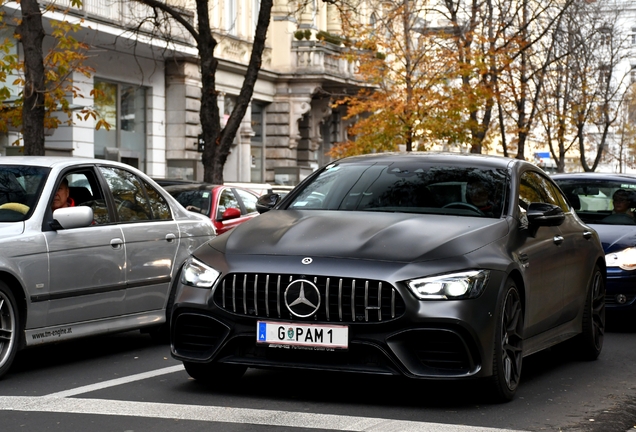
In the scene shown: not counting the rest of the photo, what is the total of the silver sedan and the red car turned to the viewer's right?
0

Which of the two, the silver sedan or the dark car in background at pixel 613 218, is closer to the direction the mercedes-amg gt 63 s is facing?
the silver sedan

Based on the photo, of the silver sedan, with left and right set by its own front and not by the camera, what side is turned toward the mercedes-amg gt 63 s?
left

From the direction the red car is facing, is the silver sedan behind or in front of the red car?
in front

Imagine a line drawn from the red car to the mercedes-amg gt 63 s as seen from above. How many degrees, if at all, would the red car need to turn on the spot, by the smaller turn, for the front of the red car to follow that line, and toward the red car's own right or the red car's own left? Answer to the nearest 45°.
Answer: approximately 45° to the red car's own left

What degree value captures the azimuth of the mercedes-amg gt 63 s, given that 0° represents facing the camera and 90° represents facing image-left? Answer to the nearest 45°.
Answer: approximately 45°

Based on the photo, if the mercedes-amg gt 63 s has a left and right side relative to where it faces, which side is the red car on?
on its right

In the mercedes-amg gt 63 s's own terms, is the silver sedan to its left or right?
on its right

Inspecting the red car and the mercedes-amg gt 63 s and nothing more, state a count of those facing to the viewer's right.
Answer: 0

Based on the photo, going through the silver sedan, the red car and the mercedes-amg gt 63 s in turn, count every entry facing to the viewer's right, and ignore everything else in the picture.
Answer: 0

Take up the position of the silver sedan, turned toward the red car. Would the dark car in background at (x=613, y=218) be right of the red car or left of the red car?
right

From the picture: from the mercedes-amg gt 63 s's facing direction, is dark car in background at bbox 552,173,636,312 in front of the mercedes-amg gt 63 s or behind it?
behind

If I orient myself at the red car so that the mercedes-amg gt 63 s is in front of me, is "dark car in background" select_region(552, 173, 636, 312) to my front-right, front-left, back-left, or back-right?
front-left

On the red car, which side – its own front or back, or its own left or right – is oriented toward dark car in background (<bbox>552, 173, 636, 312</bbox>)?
left

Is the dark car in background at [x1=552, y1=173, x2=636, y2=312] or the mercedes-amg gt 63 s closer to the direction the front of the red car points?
the mercedes-amg gt 63 s

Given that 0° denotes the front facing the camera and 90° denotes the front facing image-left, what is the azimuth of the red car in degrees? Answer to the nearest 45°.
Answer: approximately 45°
